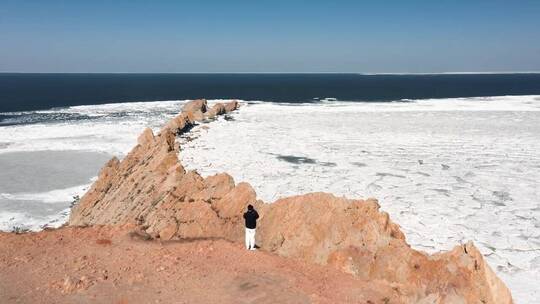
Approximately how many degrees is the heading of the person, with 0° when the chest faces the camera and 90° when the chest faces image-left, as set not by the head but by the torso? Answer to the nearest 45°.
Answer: approximately 180°
